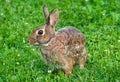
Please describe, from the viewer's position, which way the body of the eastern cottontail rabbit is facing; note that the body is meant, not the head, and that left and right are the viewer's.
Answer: facing to the left of the viewer
